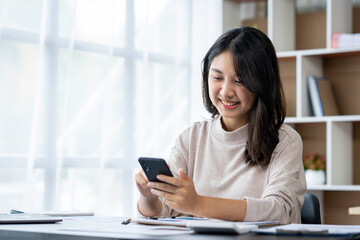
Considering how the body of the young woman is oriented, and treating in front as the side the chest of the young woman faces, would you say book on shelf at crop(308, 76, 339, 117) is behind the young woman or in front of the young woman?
behind

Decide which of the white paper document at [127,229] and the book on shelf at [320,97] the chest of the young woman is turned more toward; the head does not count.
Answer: the white paper document

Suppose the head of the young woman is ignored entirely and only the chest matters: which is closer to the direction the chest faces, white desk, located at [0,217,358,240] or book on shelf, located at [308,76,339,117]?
the white desk

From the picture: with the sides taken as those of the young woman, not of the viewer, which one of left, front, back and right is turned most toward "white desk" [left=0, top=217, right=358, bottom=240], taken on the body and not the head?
front

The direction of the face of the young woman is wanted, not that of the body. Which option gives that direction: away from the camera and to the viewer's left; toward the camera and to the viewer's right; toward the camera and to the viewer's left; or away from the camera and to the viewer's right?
toward the camera and to the viewer's left

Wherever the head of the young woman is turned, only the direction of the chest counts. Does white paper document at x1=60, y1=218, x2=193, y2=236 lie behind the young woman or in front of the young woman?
in front

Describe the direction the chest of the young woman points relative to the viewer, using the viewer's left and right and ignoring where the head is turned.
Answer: facing the viewer and to the left of the viewer

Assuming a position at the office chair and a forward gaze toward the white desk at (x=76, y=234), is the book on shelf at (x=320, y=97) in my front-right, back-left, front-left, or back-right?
back-right
